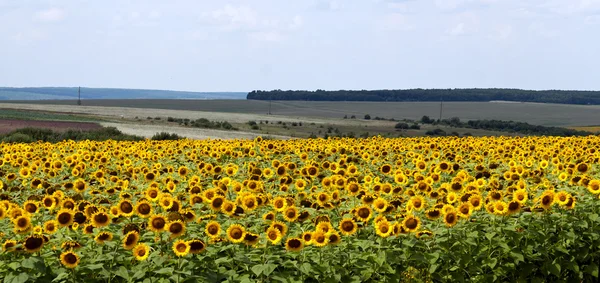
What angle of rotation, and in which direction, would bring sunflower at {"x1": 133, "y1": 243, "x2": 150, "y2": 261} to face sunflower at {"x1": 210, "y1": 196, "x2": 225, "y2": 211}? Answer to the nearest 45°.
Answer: approximately 135° to its left

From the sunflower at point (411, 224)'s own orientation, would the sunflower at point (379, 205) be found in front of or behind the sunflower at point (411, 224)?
behind

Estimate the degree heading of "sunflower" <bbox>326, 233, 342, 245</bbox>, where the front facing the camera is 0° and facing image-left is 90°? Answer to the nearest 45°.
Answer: approximately 0°

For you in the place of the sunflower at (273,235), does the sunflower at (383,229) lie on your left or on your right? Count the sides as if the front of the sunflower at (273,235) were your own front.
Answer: on your left

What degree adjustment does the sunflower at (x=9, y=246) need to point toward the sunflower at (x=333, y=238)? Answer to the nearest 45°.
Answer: approximately 90° to its left

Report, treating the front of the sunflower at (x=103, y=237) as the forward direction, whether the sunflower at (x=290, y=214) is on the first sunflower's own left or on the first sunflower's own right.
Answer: on the first sunflower's own left
